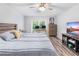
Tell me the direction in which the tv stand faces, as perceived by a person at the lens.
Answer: facing the viewer and to the left of the viewer
